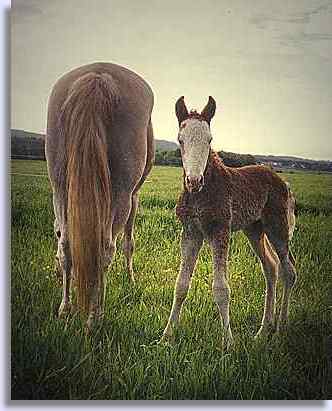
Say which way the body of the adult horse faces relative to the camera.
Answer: away from the camera
